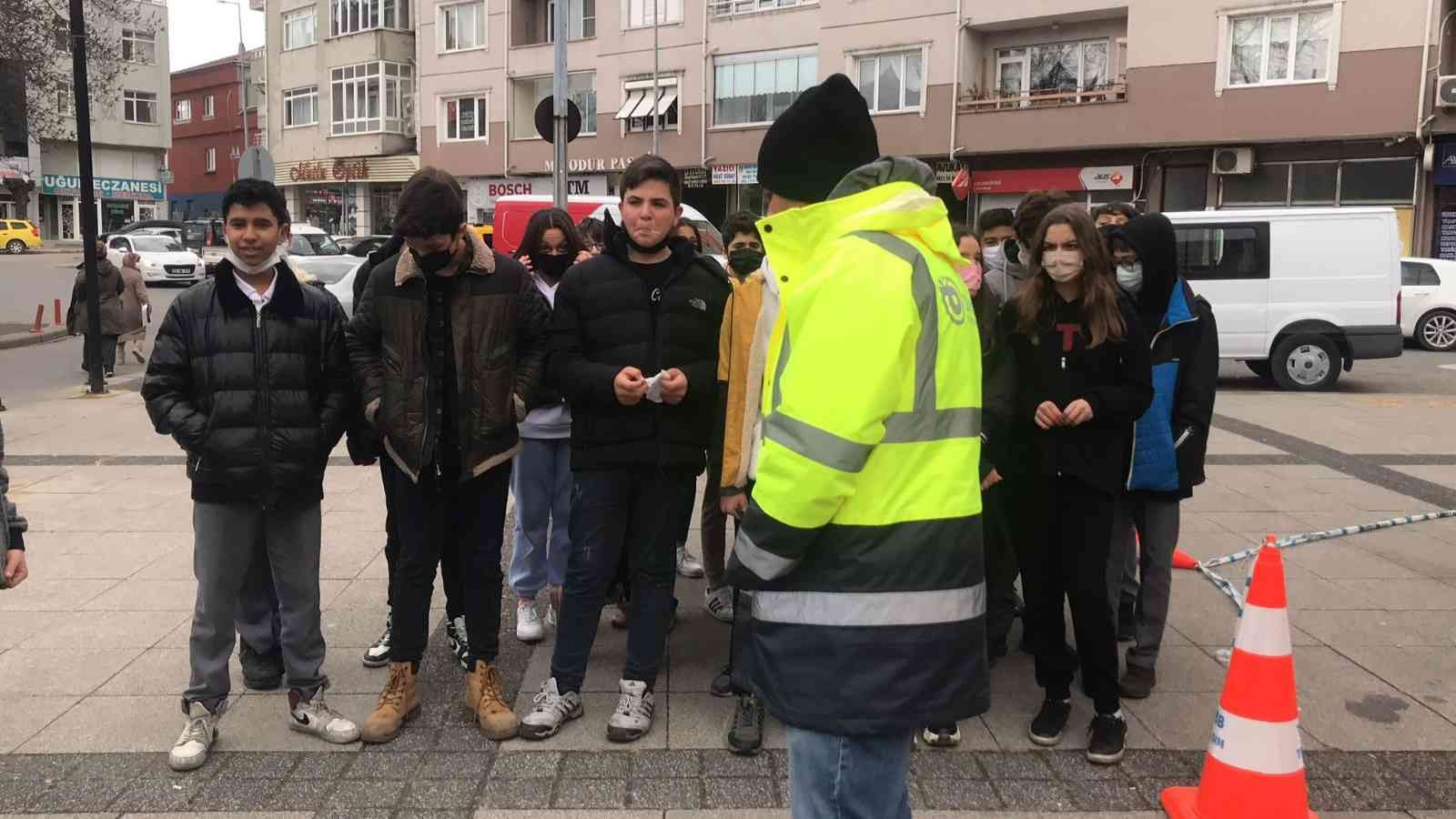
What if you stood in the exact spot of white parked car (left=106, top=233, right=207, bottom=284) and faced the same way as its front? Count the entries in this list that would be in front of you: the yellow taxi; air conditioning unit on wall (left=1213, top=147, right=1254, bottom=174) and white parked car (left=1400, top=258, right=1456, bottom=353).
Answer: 2

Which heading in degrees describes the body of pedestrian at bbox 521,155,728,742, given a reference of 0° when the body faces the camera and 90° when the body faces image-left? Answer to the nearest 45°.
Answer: approximately 0°

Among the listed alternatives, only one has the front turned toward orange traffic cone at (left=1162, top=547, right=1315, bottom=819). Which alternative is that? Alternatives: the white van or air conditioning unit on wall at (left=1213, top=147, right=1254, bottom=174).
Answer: the air conditioning unit on wall

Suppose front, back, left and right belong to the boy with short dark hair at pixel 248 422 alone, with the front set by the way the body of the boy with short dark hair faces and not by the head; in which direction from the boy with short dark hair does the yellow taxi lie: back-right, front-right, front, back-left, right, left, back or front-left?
back

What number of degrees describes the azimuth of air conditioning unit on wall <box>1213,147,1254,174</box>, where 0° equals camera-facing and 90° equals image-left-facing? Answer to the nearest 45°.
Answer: approximately 0°

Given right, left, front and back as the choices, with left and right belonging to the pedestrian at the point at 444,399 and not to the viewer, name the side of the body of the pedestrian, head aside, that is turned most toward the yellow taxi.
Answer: back

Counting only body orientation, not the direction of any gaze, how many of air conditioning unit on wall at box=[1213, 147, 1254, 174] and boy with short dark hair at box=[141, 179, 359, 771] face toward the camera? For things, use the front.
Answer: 2

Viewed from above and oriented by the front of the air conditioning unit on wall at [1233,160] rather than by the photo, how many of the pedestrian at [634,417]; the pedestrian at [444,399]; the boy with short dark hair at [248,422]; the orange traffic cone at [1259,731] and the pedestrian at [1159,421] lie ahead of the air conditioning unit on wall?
5
